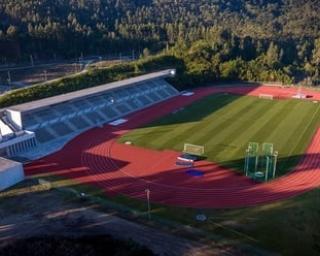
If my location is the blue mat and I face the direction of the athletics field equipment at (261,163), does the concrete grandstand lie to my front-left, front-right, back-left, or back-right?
back-left

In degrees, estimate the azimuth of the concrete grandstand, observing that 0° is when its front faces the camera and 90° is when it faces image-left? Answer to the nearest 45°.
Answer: approximately 315°

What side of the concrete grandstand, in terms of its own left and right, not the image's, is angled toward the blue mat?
front

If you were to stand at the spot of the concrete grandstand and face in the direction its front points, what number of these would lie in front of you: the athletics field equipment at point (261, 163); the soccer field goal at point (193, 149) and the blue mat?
3

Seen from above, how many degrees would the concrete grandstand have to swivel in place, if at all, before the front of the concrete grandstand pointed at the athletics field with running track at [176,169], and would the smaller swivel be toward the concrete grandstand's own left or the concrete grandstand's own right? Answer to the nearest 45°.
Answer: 0° — it already faces it

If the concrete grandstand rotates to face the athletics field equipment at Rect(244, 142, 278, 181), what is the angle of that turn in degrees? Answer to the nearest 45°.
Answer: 0° — it already faces it

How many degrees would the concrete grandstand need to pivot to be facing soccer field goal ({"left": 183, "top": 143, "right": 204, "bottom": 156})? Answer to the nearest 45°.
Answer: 0° — it already faces it

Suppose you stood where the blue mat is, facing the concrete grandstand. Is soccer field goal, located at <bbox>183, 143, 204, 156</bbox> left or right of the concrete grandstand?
right
